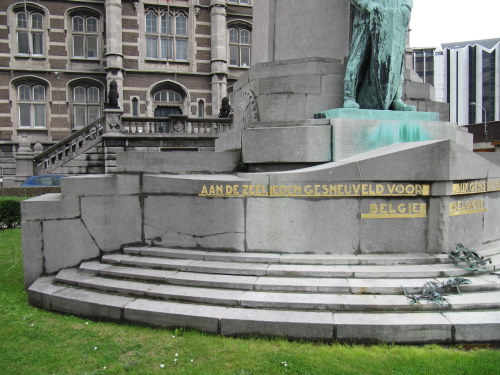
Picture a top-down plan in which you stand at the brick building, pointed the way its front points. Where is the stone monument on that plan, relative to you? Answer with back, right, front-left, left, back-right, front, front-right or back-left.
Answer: front

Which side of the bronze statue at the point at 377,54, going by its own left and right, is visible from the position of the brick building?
back

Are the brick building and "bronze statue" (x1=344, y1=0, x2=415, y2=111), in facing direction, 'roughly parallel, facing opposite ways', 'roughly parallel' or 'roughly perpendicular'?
roughly parallel

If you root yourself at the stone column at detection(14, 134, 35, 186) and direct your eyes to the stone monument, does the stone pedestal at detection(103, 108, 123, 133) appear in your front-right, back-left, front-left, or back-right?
front-left

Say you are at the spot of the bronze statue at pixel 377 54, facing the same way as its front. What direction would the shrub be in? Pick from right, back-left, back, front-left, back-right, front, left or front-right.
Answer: back-right

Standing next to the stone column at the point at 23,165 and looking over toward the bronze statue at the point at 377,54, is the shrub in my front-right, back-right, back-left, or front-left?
front-right

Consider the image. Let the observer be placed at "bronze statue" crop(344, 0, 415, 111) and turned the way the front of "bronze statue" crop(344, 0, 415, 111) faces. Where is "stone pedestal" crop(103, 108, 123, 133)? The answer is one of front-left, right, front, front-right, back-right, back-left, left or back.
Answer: back

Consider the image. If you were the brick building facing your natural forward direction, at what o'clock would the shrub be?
The shrub is roughly at 12 o'clock from the brick building.

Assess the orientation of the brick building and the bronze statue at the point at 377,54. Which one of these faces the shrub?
the brick building

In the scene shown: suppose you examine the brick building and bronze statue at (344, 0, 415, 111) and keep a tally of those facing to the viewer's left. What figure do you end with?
0

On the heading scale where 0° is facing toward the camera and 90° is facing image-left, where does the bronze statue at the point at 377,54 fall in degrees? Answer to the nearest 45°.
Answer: approximately 315°

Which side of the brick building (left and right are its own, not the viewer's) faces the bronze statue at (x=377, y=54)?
front

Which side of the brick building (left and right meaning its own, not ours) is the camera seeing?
front

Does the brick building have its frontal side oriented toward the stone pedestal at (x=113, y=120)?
yes
